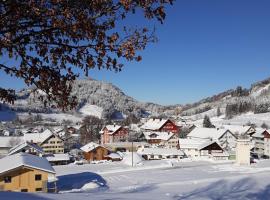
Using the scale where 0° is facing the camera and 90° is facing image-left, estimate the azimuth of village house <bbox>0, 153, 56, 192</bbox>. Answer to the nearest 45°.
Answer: approximately 0°

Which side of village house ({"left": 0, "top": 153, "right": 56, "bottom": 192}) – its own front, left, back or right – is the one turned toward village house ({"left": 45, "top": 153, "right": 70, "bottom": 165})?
back
